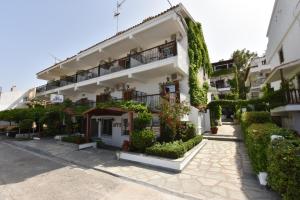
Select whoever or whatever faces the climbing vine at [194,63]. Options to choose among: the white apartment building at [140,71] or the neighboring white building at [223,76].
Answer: the neighboring white building

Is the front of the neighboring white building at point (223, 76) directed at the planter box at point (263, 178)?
yes

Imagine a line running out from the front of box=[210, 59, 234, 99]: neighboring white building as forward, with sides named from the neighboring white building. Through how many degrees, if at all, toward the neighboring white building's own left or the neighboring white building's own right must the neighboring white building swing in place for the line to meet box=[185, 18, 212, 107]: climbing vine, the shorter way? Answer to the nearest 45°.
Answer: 0° — it already faces it

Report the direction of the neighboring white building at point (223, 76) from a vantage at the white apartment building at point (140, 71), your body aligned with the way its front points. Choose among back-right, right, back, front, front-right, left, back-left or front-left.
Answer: back

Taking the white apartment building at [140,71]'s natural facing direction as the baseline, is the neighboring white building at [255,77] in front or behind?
behind

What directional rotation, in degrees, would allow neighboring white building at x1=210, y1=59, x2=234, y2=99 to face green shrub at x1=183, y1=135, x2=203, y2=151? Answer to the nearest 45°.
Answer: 0° — it already faces it

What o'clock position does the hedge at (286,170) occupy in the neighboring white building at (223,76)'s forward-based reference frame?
The hedge is roughly at 12 o'clock from the neighboring white building.

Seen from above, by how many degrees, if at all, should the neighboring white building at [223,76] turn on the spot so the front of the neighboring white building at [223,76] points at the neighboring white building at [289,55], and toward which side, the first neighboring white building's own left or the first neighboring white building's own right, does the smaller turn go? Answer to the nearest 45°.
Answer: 0° — it already faces it

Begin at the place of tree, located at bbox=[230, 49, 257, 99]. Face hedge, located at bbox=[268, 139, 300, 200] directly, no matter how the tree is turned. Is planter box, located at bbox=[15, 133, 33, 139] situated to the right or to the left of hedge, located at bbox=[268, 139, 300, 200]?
right

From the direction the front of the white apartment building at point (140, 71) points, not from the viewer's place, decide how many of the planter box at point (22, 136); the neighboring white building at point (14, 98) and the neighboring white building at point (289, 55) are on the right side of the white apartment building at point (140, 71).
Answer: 2

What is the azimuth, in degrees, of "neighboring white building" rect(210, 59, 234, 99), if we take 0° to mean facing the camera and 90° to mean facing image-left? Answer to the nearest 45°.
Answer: approximately 0°
